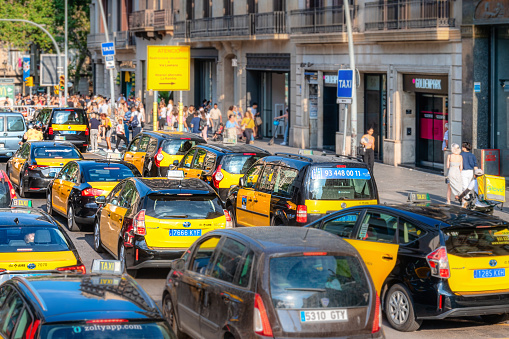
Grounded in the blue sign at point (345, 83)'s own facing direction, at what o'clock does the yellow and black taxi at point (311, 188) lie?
The yellow and black taxi is roughly at 12 o'clock from the blue sign.

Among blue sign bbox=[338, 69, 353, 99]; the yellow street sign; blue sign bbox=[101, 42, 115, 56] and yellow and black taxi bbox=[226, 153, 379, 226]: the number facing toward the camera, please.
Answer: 3

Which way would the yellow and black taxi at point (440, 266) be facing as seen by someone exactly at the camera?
facing away from the viewer and to the left of the viewer

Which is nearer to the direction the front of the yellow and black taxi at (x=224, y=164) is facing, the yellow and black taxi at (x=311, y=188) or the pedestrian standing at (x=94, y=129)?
the pedestrian standing

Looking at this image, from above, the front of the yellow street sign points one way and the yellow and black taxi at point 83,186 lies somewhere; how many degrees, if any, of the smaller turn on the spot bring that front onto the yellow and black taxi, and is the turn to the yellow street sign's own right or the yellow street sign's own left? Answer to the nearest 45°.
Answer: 0° — it already faces it

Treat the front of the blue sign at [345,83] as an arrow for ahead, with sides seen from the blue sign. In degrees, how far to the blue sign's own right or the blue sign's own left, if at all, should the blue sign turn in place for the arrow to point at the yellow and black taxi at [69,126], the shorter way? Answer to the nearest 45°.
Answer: approximately 135° to the blue sign's own right

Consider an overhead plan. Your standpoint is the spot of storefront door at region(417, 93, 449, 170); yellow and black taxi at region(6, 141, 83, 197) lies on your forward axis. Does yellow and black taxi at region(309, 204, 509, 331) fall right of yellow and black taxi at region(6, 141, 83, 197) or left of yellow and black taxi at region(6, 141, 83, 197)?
left

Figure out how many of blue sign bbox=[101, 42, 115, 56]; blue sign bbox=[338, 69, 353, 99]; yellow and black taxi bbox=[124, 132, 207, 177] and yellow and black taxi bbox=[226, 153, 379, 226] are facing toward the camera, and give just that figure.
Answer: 2

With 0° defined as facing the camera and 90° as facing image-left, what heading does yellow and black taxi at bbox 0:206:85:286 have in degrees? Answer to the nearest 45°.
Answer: approximately 180°

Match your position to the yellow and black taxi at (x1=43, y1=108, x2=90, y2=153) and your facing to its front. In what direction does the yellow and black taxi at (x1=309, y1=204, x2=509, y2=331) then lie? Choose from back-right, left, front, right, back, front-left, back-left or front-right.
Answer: back

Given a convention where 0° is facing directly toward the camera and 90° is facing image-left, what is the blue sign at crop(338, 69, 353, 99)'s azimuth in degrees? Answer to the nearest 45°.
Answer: approximately 0°
